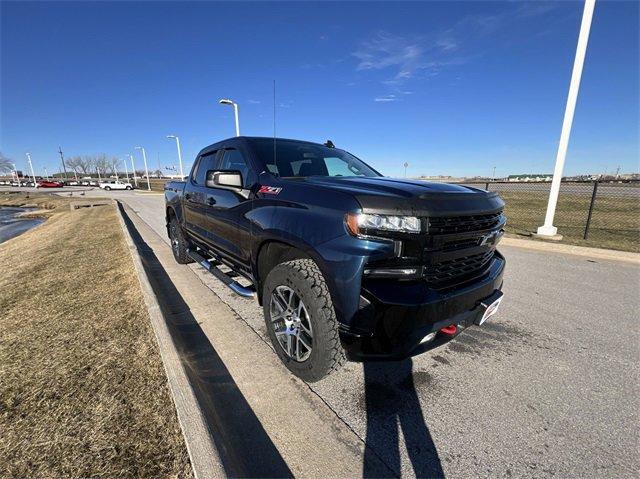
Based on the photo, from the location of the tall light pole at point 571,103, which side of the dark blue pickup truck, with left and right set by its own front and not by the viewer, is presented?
left

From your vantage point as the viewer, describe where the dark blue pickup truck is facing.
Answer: facing the viewer and to the right of the viewer
